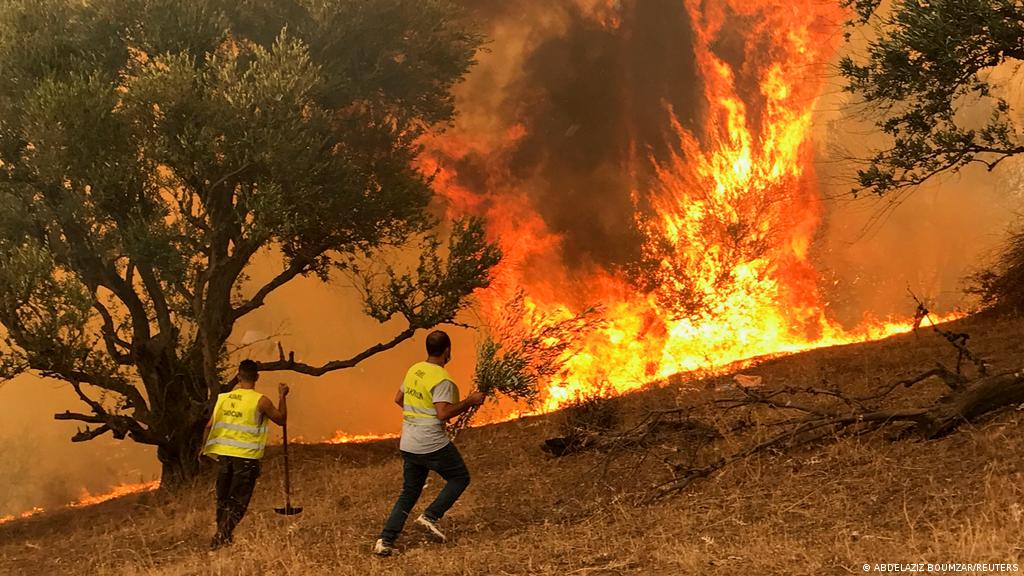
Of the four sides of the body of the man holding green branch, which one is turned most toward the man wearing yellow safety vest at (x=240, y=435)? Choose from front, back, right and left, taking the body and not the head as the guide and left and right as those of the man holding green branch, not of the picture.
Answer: left

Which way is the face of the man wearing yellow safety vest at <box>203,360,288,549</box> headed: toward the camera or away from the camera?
away from the camera

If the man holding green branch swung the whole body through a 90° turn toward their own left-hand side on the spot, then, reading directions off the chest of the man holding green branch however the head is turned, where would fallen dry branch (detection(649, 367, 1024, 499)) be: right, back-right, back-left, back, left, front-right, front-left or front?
back-right

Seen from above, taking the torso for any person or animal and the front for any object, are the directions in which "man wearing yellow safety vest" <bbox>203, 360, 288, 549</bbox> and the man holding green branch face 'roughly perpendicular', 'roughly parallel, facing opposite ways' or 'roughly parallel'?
roughly parallel

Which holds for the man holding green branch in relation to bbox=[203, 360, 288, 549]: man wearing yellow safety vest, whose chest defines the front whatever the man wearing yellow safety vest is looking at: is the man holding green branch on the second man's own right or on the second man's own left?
on the second man's own right

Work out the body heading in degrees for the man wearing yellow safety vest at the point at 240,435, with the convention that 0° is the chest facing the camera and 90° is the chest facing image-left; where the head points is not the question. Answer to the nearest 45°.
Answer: approximately 225°

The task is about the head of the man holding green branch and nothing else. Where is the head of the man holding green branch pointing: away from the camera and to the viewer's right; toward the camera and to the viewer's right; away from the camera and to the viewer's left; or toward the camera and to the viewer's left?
away from the camera and to the viewer's right

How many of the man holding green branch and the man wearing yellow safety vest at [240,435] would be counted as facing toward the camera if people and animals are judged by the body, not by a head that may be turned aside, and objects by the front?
0

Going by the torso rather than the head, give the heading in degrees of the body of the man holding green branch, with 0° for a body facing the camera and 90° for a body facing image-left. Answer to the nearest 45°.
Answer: approximately 225°

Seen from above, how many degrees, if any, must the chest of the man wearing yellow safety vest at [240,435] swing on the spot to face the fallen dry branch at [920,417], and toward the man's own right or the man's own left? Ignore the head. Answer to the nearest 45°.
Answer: approximately 45° to the man's own right
